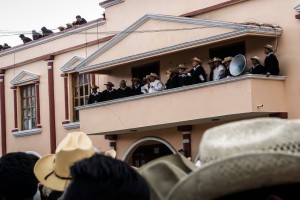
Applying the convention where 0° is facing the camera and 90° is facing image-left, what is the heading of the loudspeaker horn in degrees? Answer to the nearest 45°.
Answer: approximately 45°

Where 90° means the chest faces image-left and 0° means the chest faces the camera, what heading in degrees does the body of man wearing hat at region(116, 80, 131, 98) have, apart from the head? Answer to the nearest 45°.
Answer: approximately 0°

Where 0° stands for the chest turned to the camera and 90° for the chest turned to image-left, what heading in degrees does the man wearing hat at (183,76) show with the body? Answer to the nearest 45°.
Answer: approximately 45°

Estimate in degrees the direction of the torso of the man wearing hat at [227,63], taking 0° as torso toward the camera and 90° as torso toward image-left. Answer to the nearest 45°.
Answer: approximately 45°

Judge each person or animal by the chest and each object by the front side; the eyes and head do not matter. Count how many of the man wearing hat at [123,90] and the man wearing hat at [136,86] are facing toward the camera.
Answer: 2
